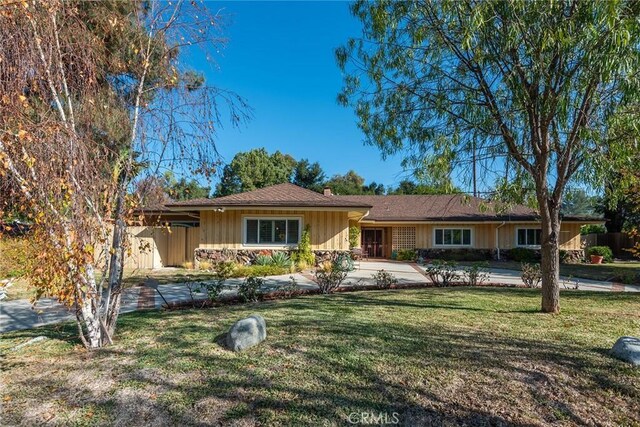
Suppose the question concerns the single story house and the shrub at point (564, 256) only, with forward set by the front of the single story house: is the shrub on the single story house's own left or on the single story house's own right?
on the single story house's own left

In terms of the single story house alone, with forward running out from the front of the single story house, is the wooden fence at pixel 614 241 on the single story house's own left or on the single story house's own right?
on the single story house's own left

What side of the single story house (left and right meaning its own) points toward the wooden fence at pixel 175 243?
right

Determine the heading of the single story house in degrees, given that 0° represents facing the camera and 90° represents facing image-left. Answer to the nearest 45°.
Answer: approximately 0°

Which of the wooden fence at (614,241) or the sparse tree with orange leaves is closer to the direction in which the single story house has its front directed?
the sparse tree with orange leaves

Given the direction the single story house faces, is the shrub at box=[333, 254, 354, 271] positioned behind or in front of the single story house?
in front

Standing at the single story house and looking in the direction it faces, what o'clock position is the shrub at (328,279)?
The shrub is roughly at 12 o'clock from the single story house.

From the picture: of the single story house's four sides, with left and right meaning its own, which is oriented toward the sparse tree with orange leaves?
front

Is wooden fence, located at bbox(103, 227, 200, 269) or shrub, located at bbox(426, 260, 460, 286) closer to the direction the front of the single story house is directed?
the shrub

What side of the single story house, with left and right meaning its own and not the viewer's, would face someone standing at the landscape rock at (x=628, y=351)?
front

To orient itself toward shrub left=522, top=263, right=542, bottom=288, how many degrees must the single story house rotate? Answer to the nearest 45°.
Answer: approximately 45° to its left
